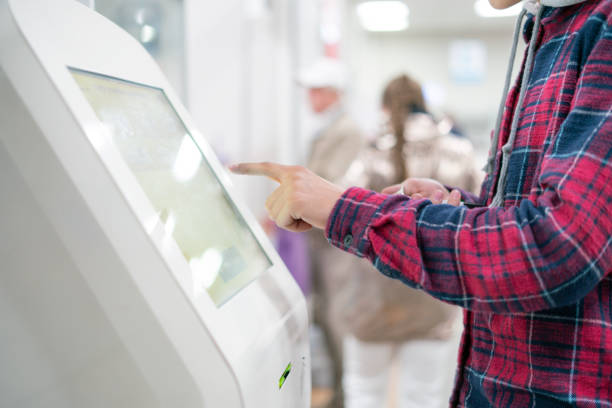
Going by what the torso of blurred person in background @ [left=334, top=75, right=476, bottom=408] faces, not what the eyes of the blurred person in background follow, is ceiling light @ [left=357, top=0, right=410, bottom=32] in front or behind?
in front

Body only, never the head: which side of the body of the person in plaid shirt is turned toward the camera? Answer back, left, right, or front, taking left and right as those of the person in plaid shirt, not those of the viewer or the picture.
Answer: left

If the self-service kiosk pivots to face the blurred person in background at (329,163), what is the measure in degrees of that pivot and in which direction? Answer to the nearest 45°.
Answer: approximately 90° to its left

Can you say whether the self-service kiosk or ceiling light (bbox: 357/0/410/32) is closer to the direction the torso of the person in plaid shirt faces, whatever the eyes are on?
the self-service kiosk

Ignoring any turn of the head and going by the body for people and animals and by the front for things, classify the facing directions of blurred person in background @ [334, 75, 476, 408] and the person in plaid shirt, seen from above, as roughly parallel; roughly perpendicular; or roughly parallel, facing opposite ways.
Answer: roughly perpendicular

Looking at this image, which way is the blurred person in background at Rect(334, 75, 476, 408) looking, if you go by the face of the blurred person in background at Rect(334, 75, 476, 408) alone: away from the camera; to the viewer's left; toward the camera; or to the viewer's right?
away from the camera

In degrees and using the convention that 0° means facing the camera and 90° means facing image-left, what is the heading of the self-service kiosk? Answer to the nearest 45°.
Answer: approximately 315°

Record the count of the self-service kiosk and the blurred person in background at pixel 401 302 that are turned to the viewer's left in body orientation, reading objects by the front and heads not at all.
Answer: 0

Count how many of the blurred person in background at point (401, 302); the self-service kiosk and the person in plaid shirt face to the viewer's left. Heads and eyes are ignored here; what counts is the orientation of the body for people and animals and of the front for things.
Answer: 1

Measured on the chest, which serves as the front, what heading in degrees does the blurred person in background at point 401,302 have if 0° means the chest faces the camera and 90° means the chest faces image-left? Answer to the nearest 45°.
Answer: approximately 180°

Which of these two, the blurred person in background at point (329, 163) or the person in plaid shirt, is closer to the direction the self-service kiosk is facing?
the person in plaid shirt
